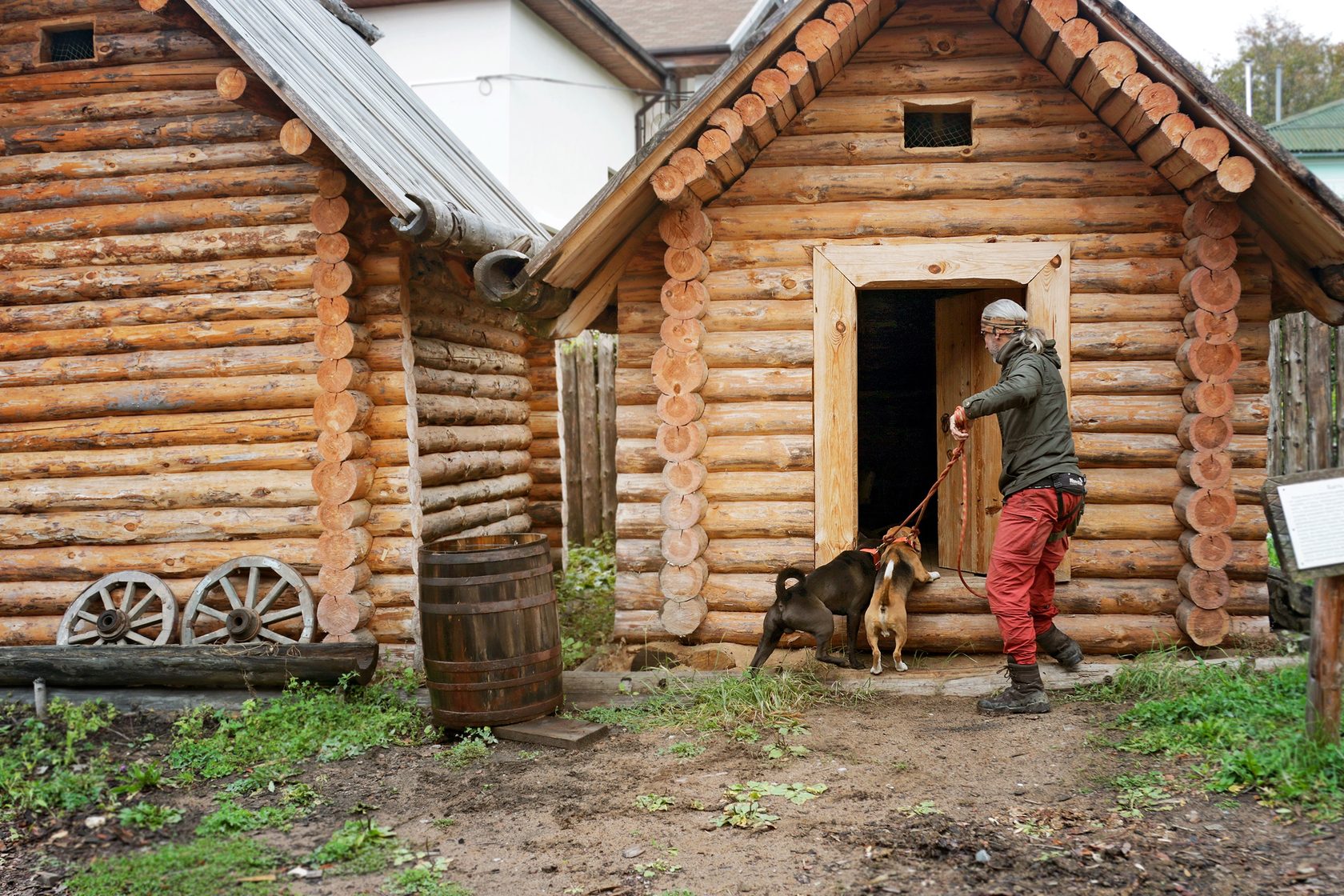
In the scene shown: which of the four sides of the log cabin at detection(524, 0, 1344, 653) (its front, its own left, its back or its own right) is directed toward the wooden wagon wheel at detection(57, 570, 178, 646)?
right

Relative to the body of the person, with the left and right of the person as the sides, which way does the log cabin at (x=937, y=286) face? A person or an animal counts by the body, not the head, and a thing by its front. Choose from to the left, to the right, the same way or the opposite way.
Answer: to the left

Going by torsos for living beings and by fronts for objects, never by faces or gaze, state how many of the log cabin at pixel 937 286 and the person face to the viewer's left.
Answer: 1

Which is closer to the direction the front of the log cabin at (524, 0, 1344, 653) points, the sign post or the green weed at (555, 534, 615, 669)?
the sign post

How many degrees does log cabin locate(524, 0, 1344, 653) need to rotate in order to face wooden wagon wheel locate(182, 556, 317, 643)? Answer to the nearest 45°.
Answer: approximately 90° to its right

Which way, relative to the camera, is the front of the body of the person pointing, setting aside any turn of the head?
to the viewer's left

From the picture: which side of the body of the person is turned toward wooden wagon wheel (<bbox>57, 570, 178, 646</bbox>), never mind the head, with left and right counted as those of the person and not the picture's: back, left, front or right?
front

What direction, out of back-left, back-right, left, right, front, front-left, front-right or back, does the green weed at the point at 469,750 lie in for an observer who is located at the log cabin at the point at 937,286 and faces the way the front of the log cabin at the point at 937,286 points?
front-right

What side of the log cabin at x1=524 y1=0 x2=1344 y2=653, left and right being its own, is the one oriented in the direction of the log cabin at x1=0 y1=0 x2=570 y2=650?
right

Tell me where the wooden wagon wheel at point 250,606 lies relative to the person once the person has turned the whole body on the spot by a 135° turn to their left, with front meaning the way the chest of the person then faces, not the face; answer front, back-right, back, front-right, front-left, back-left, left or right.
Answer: back-right

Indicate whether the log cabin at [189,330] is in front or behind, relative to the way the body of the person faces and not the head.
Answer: in front

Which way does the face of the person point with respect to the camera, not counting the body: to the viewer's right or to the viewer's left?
to the viewer's left

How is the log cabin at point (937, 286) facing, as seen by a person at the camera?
facing the viewer
